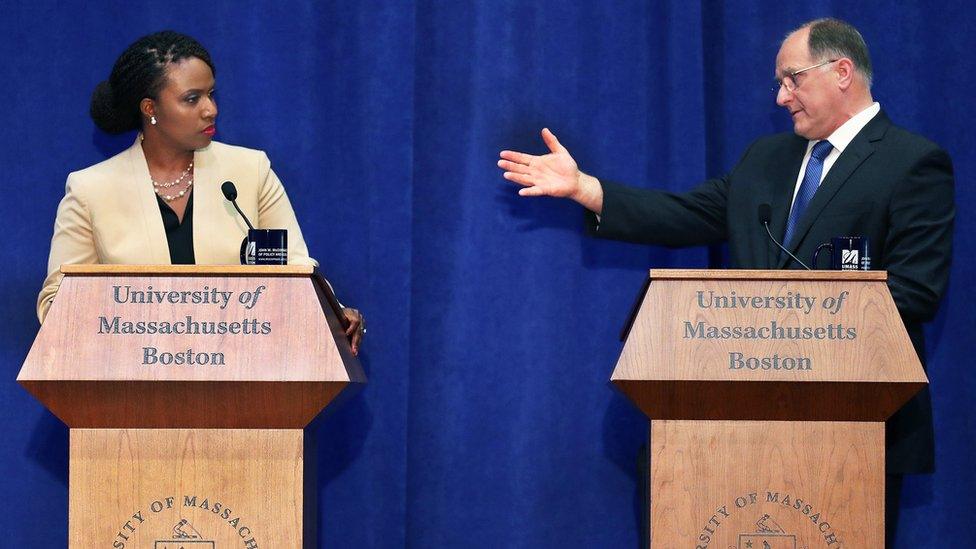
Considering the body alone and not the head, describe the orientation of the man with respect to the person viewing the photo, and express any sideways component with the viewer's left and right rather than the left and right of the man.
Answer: facing the viewer and to the left of the viewer

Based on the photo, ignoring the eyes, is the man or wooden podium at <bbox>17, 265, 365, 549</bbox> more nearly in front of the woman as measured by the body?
the wooden podium

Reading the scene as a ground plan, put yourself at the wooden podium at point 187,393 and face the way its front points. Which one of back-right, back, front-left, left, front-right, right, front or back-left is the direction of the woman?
back

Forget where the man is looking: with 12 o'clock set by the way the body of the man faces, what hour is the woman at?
The woman is roughly at 1 o'clock from the man.

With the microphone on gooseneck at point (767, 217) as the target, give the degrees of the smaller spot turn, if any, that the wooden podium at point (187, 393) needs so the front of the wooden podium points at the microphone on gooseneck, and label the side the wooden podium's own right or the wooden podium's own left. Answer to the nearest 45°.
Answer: approximately 90° to the wooden podium's own left

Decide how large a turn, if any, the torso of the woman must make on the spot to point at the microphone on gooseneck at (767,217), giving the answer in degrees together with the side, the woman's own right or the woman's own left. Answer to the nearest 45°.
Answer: approximately 45° to the woman's own left

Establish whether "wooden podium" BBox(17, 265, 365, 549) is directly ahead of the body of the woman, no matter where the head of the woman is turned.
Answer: yes

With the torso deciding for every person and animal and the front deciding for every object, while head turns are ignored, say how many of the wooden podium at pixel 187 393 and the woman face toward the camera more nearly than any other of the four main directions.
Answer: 2

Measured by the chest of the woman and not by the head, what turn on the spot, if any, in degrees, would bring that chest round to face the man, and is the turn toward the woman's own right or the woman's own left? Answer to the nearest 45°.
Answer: approximately 90° to the woman's own left
